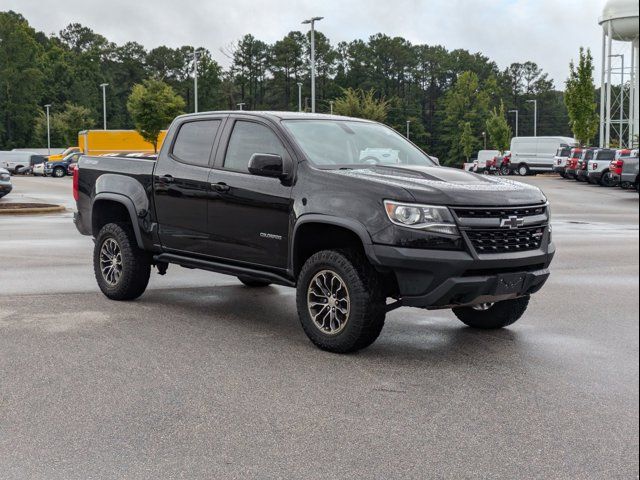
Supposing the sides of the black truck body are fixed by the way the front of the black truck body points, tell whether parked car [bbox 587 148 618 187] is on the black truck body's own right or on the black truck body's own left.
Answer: on the black truck body's own left

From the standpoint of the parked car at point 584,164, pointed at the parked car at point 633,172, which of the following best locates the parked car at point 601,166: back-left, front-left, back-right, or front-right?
front-left

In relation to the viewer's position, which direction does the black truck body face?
facing the viewer and to the right of the viewer

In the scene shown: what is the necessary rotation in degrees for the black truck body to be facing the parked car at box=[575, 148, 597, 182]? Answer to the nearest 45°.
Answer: approximately 135° to its left

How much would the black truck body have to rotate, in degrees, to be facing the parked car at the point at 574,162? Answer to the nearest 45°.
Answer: approximately 135° to its left
